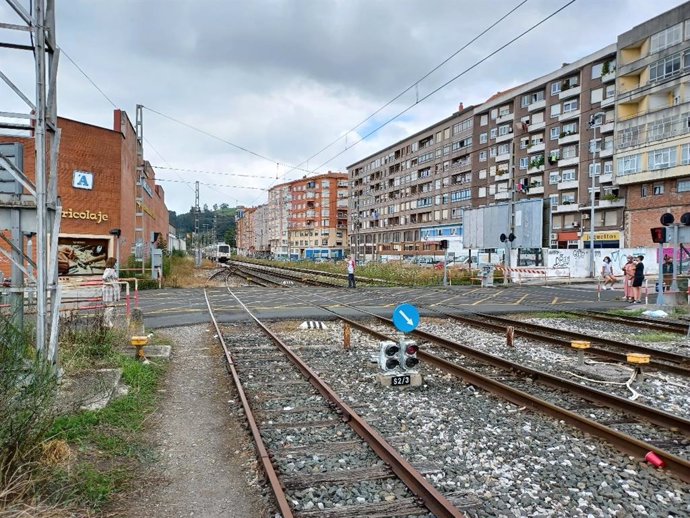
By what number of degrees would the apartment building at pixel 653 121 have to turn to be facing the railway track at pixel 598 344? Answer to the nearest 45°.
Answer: approximately 45° to its left

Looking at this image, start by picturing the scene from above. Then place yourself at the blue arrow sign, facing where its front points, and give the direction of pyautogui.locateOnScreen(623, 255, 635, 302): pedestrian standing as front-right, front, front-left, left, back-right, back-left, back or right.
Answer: back-left

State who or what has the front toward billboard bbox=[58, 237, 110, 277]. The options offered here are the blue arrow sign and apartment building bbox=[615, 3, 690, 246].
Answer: the apartment building

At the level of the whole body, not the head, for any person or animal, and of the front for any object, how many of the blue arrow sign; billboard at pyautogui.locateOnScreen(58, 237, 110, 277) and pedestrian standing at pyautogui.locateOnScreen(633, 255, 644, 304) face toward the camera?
2

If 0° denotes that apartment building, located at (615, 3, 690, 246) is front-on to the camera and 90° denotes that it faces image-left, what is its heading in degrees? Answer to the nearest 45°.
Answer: approximately 45°

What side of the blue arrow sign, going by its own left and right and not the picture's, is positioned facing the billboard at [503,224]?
back

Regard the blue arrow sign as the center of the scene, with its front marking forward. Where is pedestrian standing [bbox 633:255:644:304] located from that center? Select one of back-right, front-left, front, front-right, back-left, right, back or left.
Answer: back-left

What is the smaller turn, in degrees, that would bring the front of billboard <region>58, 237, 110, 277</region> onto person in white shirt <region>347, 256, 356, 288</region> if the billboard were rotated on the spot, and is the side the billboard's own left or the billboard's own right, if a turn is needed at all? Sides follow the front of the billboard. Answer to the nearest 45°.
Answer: approximately 45° to the billboard's own left

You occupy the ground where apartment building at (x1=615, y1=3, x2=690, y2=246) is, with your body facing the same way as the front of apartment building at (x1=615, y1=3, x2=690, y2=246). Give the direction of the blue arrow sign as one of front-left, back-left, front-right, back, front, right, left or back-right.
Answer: front-left
